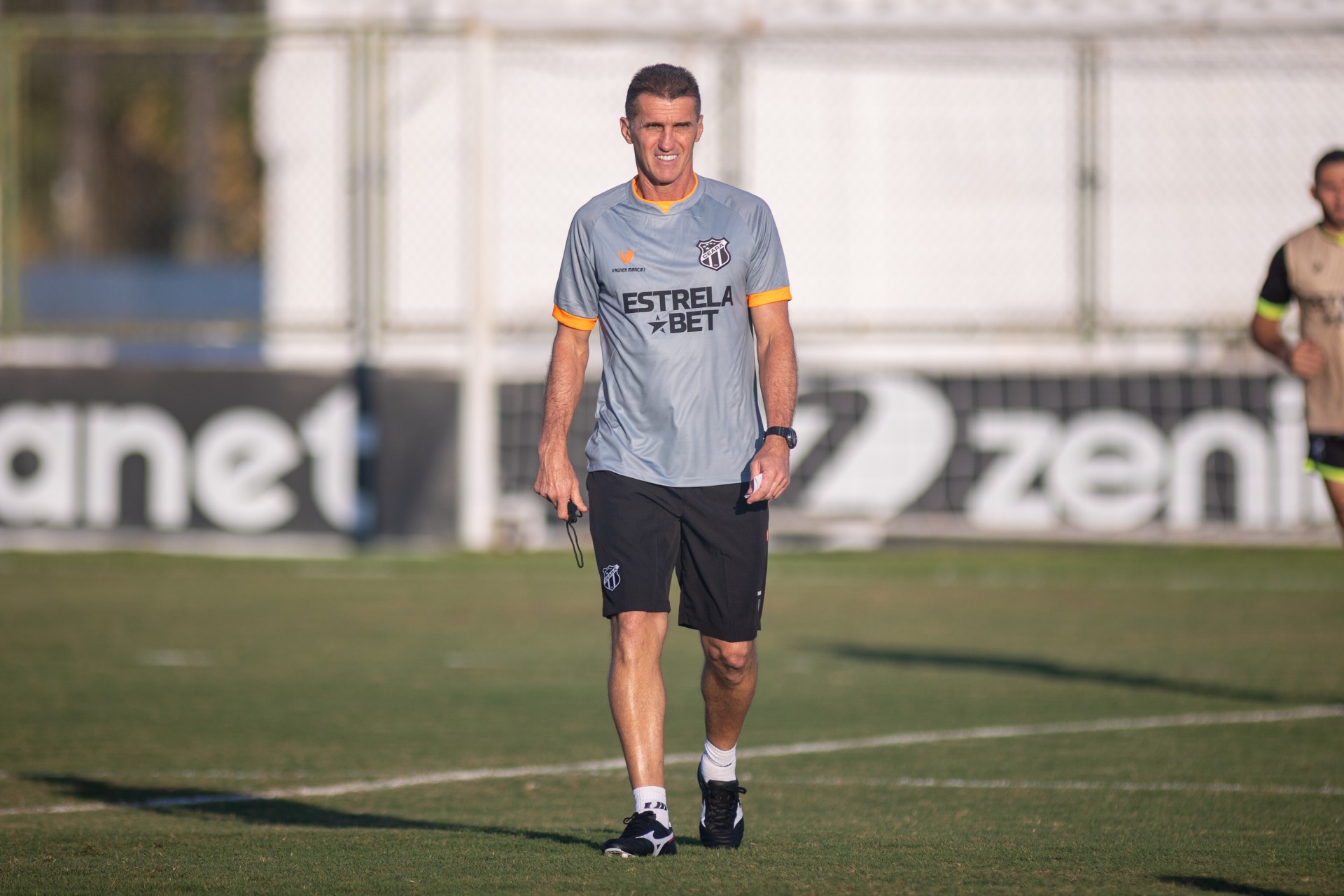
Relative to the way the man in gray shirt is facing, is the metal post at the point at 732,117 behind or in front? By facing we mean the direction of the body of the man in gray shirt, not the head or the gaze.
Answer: behind

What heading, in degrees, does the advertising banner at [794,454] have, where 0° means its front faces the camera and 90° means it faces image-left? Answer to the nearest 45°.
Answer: approximately 0°

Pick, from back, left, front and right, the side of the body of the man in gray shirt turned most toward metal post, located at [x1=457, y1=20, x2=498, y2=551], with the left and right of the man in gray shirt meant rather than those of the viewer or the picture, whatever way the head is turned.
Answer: back

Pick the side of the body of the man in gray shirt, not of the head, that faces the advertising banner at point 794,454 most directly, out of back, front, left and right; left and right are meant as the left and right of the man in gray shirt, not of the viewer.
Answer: back

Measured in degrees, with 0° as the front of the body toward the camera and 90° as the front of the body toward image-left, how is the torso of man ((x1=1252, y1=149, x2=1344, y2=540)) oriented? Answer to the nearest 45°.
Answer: approximately 0°

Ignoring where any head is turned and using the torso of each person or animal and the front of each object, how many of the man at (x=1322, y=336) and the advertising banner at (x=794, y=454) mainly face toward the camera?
2
